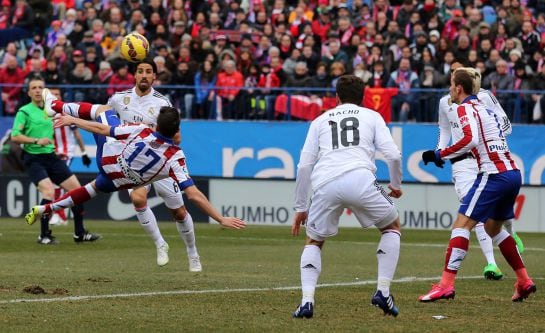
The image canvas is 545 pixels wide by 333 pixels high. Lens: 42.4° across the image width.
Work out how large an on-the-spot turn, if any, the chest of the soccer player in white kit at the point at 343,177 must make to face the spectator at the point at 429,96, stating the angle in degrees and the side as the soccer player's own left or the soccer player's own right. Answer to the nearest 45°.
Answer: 0° — they already face them

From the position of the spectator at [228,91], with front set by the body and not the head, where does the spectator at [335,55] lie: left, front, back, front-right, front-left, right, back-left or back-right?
left

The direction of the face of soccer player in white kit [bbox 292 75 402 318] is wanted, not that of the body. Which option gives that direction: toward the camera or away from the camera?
away from the camera

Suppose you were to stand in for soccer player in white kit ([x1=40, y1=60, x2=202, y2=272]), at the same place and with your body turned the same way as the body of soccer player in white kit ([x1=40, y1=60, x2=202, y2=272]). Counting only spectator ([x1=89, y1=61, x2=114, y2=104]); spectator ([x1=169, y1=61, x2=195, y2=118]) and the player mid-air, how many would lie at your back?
2

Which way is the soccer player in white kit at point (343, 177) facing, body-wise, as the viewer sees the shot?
away from the camera

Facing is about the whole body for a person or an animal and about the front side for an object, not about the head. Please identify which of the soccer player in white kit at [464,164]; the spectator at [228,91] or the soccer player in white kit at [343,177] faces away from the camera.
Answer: the soccer player in white kit at [343,177]

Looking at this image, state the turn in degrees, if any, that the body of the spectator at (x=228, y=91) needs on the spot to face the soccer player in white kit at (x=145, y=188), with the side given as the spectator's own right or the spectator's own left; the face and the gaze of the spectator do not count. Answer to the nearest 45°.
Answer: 0° — they already face them

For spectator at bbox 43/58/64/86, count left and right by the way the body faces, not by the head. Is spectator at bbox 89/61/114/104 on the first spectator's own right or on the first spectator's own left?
on the first spectator's own left

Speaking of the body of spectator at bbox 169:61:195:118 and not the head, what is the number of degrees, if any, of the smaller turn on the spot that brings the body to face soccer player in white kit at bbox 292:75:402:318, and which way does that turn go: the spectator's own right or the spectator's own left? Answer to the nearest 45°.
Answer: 0° — they already face them

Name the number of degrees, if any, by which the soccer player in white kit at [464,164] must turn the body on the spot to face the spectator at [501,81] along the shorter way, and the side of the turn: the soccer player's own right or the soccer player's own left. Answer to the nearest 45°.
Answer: approximately 135° to the soccer player's own right
